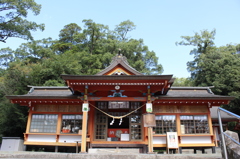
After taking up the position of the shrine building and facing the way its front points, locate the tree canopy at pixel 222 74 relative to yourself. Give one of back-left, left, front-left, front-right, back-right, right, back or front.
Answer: back-left

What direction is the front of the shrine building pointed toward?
toward the camera
